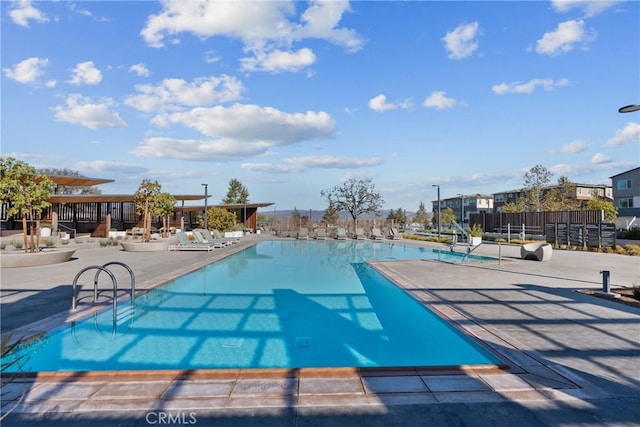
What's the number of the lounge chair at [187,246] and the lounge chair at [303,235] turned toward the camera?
1

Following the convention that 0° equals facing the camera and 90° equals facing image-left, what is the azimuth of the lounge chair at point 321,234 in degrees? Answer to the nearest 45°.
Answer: approximately 0°

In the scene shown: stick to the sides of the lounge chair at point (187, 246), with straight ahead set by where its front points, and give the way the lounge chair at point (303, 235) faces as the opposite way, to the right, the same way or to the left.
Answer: to the right

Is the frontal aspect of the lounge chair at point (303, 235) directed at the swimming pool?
yes

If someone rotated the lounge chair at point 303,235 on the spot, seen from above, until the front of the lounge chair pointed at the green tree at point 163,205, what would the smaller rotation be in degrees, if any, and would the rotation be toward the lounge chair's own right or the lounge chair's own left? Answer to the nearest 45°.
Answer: approximately 45° to the lounge chair's own right

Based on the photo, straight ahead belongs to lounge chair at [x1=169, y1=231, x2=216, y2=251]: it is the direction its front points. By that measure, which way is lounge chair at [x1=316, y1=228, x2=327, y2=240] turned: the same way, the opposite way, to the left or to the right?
to the right

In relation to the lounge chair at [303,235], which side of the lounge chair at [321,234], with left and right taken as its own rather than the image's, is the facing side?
right

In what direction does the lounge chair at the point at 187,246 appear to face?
to the viewer's right

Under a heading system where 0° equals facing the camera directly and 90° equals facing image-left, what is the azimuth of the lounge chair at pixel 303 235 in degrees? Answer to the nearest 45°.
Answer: approximately 0°

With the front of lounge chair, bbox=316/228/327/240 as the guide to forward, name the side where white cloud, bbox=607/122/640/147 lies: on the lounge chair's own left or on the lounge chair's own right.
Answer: on the lounge chair's own left

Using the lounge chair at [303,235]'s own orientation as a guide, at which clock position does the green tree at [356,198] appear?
The green tree is roughly at 7 o'clock from the lounge chair.

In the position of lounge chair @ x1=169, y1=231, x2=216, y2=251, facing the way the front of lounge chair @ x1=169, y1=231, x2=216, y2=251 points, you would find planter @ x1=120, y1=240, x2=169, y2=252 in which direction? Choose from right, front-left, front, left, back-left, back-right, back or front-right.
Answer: back
